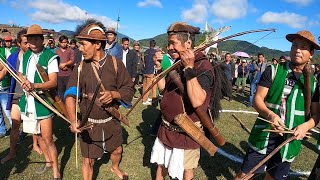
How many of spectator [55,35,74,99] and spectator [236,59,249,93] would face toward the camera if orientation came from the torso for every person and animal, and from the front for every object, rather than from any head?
2

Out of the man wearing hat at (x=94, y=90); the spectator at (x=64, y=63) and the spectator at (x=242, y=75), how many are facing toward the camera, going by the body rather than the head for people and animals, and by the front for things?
3

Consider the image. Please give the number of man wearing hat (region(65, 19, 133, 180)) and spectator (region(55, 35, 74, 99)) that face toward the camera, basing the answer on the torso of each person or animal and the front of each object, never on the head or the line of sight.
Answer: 2

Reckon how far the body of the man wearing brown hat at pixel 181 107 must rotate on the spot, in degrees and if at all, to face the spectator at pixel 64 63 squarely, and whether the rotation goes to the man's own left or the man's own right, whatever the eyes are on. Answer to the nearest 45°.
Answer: approximately 90° to the man's own right

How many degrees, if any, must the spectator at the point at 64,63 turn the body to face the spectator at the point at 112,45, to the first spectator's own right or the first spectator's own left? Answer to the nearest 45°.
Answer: approximately 45° to the first spectator's own left

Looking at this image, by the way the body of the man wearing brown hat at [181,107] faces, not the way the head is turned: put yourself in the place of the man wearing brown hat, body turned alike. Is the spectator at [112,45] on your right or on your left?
on your right

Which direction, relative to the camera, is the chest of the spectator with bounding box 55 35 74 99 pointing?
toward the camera

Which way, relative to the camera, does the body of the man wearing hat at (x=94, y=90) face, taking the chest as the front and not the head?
toward the camera

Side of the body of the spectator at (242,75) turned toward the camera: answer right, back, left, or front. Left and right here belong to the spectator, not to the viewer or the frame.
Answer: front

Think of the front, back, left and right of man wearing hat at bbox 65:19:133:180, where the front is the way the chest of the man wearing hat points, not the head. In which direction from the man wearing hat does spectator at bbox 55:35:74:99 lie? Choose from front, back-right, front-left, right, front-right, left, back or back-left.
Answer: back

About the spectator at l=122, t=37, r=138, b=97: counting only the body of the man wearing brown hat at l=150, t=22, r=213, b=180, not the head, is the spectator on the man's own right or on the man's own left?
on the man's own right

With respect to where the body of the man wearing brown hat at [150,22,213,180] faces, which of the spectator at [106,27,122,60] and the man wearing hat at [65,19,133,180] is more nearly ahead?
the man wearing hat

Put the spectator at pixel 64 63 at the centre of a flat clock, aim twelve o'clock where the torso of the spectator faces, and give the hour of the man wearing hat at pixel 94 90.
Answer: The man wearing hat is roughly at 12 o'clock from the spectator.

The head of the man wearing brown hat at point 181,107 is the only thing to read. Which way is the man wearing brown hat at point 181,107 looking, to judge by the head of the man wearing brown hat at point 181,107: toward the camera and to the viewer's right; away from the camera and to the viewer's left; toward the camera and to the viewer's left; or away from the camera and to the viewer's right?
toward the camera and to the viewer's left

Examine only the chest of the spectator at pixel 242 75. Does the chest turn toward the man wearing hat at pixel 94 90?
yes
